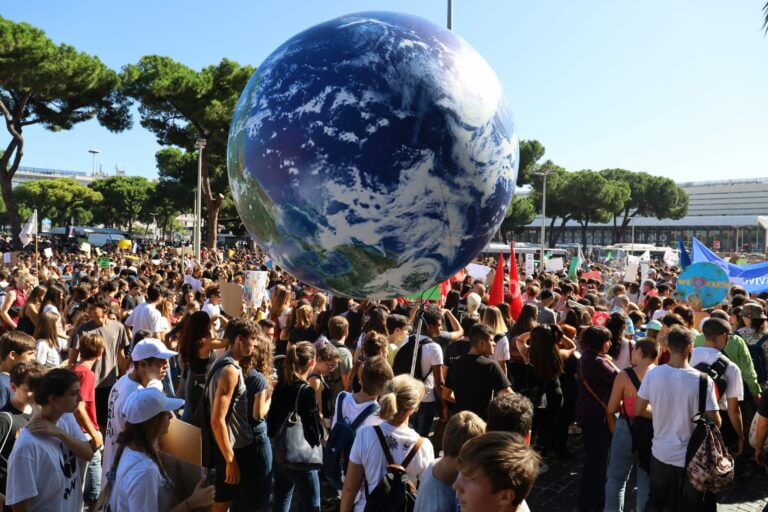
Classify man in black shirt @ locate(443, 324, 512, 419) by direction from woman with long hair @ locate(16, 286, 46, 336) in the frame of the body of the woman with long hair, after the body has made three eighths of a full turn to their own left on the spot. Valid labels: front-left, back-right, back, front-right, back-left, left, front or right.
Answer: back-left

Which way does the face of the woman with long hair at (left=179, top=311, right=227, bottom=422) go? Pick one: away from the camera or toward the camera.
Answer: away from the camera

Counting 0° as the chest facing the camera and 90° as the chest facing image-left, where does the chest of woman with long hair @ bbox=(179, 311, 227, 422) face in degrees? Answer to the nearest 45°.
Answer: approximately 225°

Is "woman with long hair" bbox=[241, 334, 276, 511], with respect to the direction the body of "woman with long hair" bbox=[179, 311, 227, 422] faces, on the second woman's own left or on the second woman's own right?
on the second woman's own right

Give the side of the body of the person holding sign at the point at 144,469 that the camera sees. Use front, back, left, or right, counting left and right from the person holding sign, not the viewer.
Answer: right

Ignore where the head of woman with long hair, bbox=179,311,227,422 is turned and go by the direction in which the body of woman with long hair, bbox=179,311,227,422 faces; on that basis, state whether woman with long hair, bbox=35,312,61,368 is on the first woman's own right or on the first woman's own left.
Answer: on the first woman's own left

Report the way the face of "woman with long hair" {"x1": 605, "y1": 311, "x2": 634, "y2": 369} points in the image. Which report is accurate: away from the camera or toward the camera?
away from the camera

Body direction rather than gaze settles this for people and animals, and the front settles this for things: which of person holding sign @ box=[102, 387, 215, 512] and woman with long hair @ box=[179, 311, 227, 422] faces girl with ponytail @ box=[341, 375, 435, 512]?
the person holding sign

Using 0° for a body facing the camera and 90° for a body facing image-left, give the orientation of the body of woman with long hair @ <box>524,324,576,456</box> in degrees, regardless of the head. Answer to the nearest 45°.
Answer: approximately 180°

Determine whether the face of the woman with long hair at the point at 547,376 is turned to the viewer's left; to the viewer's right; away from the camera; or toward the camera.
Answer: away from the camera

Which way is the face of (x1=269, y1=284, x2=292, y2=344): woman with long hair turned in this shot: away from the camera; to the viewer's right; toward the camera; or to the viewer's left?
away from the camera

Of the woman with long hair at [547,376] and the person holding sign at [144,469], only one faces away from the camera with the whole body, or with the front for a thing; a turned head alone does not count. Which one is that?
the woman with long hair

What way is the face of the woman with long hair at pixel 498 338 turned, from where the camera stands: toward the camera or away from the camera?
away from the camera

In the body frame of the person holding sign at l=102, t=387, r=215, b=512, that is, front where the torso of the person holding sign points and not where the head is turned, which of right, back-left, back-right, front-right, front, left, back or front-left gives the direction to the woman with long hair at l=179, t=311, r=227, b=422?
left
